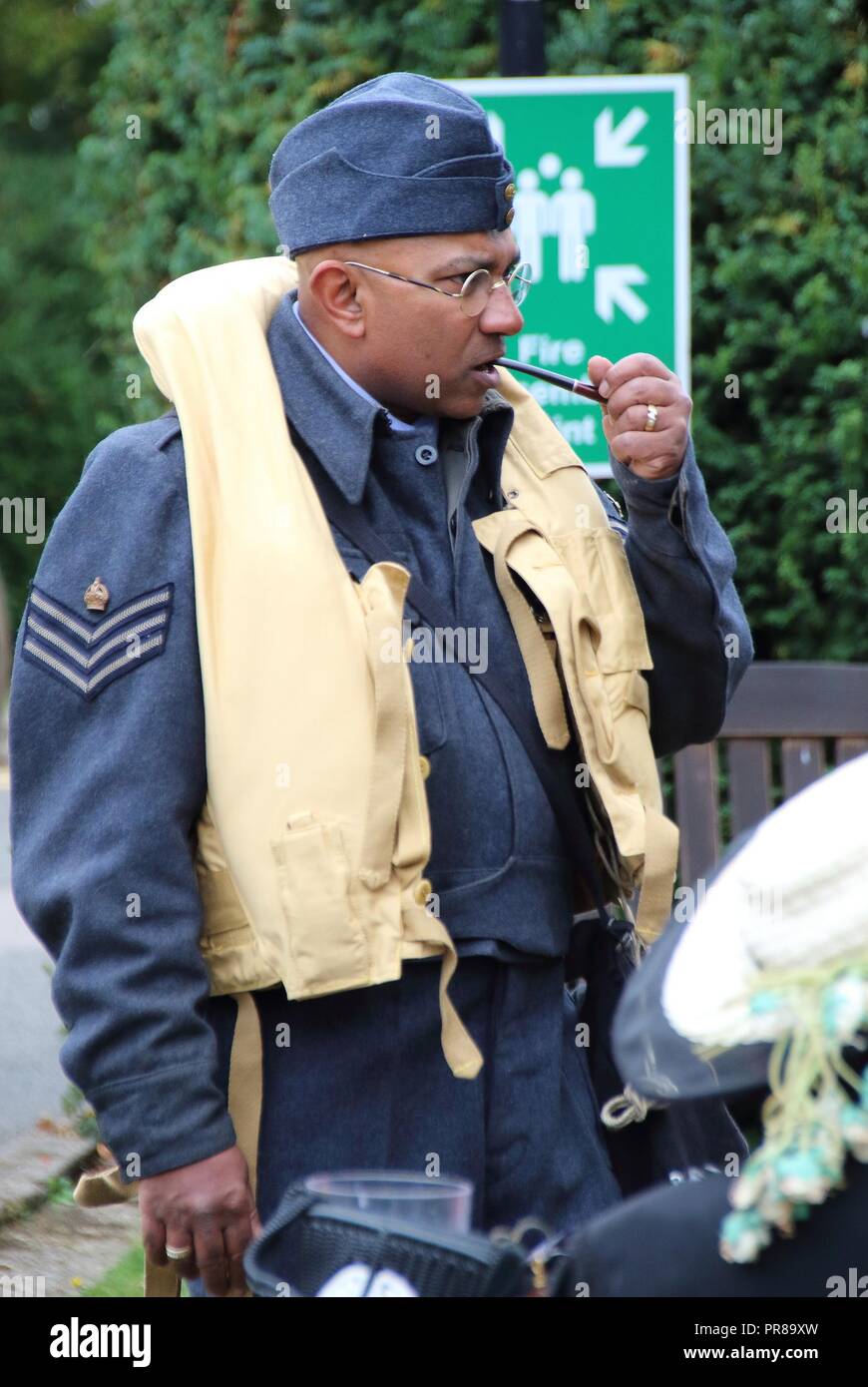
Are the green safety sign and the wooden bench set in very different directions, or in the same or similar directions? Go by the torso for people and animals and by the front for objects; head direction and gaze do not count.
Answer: same or similar directions

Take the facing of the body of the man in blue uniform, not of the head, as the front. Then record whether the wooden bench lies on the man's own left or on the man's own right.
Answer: on the man's own left

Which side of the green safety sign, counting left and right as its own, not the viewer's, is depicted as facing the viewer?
front

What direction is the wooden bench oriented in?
toward the camera

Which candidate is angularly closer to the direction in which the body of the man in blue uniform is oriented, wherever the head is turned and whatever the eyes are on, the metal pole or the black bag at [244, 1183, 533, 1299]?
the black bag

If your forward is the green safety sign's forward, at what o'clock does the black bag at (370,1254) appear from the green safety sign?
The black bag is roughly at 12 o'clock from the green safety sign.

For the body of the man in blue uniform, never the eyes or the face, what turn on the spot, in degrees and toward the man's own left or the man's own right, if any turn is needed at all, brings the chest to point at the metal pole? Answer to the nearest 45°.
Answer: approximately 135° to the man's own left

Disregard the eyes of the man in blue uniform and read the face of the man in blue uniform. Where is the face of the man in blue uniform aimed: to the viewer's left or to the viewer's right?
to the viewer's right

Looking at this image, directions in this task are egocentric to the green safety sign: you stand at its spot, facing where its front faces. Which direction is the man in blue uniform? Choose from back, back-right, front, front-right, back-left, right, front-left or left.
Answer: front

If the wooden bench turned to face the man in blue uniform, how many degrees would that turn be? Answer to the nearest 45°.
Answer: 0° — it already faces them

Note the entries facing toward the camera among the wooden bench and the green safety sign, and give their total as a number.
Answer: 2

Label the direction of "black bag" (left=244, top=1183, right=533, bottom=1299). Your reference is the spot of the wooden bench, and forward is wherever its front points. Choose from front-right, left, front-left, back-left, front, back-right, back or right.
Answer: front
